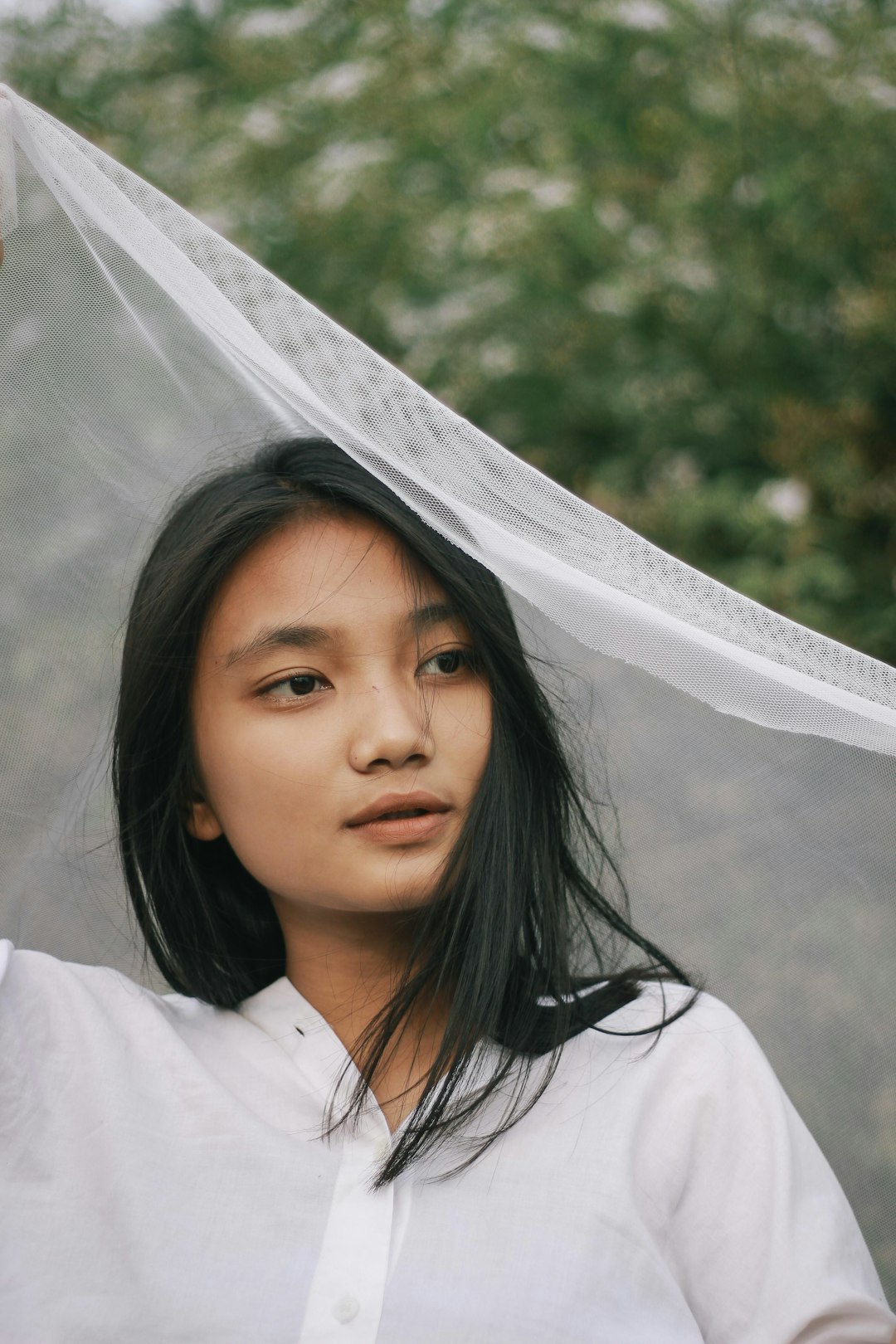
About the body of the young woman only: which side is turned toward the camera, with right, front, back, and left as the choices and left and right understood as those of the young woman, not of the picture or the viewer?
front
